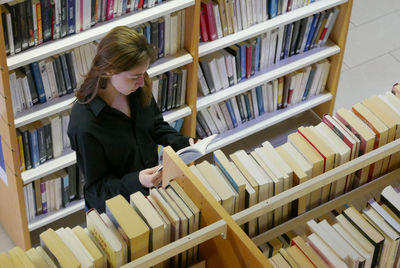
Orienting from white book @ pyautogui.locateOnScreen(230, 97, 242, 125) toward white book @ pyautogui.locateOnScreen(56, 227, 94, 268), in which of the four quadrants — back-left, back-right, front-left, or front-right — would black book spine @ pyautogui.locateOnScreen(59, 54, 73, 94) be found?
front-right

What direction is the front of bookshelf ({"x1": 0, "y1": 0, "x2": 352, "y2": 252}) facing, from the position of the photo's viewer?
facing the viewer and to the right of the viewer

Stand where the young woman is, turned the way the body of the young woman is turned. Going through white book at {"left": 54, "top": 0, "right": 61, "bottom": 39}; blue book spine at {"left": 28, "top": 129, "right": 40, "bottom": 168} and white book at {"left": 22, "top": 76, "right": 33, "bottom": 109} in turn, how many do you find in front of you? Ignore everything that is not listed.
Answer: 0

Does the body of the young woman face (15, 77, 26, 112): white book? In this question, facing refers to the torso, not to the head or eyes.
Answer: no

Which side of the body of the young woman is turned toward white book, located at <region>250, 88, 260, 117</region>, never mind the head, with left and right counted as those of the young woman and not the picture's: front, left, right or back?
left

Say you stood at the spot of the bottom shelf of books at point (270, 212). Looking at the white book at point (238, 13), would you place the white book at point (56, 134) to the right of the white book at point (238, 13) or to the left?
left

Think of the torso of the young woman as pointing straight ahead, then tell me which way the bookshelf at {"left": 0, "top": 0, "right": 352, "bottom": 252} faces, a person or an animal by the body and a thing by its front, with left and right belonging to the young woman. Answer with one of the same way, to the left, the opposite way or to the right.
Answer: the same way
